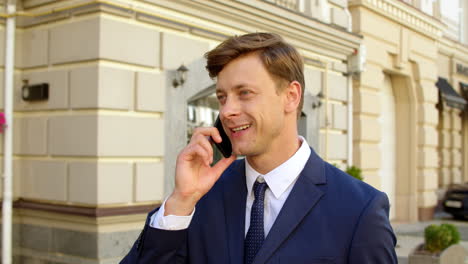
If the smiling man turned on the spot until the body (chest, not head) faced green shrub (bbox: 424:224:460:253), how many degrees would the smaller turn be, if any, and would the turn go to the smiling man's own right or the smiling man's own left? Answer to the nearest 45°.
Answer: approximately 180°

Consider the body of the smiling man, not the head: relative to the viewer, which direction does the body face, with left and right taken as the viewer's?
facing the viewer and to the left of the viewer

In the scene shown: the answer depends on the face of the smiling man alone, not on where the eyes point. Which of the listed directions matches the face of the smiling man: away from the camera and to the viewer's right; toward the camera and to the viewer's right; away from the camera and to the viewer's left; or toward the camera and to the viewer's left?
toward the camera and to the viewer's left

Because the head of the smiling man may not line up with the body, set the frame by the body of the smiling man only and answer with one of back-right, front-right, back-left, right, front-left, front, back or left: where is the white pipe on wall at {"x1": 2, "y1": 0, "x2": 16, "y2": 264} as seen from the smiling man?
right
